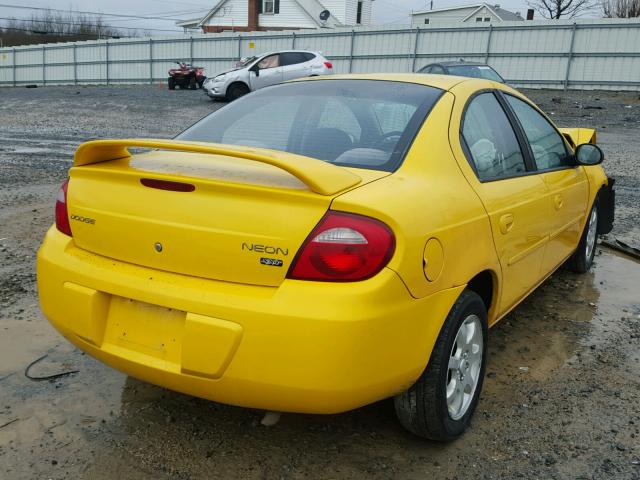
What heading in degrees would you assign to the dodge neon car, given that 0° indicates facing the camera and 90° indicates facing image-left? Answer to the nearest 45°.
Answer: approximately 225°

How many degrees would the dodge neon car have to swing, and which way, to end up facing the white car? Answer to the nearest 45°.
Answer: approximately 45° to its left

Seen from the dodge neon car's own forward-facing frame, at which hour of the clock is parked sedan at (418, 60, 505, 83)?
The parked sedan is roughly at 11 o'clock from the dodge neon car.

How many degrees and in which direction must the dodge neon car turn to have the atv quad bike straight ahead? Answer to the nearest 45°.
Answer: approximately 45° to its left

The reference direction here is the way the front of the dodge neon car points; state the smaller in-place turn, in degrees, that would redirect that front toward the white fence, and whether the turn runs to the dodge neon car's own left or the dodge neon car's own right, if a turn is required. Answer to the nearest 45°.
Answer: approximately 45° to the dodge neon car's own left
